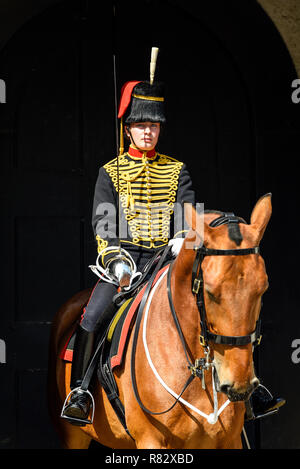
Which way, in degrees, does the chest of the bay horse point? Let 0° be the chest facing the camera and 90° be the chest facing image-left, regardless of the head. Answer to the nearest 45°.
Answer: approximately 315°

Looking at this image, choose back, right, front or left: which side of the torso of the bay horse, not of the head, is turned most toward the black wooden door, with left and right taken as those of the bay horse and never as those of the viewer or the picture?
back
